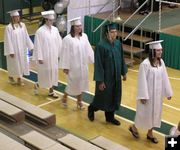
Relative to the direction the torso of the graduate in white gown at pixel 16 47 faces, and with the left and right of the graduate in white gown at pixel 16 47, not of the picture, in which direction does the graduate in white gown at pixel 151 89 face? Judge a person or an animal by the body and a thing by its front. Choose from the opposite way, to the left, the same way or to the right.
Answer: the same way

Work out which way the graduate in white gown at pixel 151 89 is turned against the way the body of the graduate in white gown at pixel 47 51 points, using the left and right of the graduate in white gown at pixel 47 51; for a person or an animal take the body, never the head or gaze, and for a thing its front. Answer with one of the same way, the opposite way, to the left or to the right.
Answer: the same way

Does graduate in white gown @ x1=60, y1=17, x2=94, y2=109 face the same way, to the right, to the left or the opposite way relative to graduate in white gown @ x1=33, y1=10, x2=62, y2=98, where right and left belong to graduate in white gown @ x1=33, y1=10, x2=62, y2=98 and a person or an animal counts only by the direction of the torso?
the same way

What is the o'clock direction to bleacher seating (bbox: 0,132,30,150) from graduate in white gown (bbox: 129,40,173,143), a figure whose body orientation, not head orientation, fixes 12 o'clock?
The bleacher seating is roughly at 3 o'clock from the graduate in white gown.

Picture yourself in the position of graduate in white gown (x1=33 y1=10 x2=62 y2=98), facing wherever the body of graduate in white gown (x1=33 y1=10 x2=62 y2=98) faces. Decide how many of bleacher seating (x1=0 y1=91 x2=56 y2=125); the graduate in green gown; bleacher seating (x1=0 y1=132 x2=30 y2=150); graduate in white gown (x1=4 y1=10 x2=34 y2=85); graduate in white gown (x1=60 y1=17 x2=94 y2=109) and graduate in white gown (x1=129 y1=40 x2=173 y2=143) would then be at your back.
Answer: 1

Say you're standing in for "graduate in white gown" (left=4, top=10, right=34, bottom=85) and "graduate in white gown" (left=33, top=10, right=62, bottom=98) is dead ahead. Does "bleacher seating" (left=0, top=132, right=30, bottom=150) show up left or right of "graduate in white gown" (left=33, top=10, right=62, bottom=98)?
right

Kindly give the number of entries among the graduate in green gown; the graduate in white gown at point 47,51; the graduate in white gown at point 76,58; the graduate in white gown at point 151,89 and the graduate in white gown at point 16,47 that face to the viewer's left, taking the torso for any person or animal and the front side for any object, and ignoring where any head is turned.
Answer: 0

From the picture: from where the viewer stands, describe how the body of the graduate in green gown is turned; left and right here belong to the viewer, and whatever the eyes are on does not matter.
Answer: facing the viewer and to the right of the viewer

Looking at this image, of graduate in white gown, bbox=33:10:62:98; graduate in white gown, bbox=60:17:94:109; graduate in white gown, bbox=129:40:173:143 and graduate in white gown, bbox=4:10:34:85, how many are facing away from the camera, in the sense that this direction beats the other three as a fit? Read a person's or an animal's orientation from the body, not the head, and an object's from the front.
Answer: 0

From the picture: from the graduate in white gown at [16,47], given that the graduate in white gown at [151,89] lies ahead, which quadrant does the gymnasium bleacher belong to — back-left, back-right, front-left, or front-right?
front-right

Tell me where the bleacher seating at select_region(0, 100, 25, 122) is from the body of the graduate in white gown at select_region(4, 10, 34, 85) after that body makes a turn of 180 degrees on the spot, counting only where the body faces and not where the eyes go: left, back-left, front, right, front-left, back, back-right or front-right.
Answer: back-left

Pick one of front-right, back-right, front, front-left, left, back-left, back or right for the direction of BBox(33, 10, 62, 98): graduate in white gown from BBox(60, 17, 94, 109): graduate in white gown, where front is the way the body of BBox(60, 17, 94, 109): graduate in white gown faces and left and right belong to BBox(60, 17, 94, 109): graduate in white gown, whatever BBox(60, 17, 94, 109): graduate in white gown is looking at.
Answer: back

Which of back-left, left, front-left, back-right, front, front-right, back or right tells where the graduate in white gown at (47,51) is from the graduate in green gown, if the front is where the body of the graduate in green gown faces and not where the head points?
back

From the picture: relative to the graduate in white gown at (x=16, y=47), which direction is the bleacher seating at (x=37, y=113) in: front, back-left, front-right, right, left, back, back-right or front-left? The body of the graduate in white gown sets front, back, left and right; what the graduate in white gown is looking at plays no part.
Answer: front-right

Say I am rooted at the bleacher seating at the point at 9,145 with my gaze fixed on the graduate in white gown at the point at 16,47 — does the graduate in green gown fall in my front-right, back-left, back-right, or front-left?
front-right

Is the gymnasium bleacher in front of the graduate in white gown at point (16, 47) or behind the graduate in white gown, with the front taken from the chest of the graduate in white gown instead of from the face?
in front

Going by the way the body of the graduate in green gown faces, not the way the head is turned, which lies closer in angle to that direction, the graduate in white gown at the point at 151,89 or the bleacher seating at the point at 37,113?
the graduate in white gown

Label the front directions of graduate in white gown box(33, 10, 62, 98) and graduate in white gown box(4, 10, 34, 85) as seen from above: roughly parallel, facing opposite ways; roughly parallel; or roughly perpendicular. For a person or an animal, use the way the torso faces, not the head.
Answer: roughly parallel

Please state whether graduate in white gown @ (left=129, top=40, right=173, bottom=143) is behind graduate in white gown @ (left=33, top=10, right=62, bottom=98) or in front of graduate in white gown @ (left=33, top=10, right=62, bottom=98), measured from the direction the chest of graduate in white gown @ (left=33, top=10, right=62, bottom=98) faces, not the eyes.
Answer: in front
